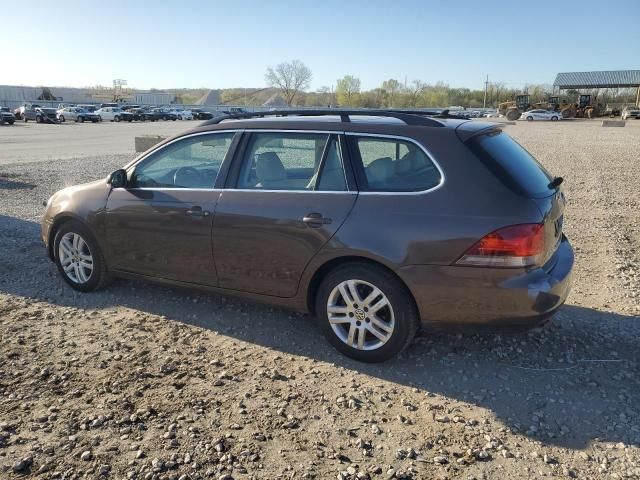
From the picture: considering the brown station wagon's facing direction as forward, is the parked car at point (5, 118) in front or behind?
in front

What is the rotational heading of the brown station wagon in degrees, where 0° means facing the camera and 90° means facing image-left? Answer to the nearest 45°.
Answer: approximately 135°
